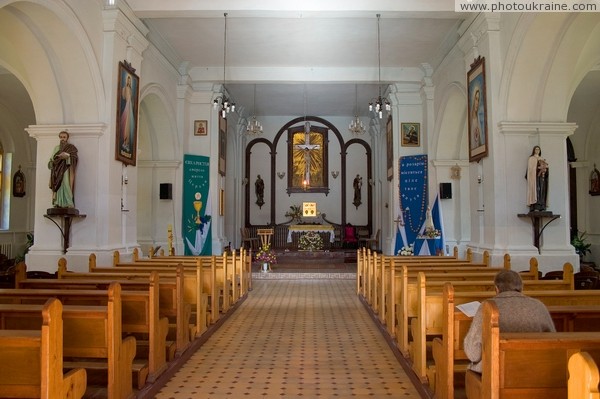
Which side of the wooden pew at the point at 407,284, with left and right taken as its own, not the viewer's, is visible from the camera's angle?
back

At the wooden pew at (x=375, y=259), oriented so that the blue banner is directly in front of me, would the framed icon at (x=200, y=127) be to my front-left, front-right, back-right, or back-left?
front-left

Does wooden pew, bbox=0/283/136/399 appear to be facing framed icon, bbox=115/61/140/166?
yes

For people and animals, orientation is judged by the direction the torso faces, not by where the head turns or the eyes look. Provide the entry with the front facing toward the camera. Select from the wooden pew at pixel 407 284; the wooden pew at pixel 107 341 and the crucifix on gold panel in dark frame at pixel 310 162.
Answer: the crucifix on gold panel in dark frame

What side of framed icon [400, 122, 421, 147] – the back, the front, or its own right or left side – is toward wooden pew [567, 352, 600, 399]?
front

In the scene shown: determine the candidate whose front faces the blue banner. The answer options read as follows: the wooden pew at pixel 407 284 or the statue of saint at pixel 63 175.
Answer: the wooden pew

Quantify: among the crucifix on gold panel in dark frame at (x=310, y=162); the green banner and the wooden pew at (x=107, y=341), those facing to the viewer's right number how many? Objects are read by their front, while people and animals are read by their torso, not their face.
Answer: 0

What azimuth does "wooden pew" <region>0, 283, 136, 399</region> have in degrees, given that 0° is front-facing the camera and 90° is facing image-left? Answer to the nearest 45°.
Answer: approximately 180°

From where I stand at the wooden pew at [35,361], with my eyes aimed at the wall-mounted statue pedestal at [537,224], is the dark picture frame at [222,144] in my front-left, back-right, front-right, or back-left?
front-left

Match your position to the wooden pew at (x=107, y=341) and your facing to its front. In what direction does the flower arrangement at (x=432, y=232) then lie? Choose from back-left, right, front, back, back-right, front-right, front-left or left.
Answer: front-right

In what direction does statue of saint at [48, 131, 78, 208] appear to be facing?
toward the camera

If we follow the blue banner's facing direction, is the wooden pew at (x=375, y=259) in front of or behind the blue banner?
in front

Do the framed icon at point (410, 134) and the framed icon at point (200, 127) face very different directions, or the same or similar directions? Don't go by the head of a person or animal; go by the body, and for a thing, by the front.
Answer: same or similar directions

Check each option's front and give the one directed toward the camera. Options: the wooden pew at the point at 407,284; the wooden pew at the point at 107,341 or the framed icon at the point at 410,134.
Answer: the framed icon

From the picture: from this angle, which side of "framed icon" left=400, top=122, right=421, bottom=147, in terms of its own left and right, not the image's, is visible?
front

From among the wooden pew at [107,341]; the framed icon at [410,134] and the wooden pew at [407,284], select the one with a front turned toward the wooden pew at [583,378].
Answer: the framed icon

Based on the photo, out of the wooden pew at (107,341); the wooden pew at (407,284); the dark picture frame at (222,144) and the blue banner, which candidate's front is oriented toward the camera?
the blue banner

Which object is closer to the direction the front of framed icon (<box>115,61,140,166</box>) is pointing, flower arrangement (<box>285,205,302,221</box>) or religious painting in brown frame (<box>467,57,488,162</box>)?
the religious painting in brown frame

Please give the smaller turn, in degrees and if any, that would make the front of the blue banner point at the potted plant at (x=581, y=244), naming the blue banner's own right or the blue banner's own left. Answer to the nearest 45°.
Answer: approximately 90° to the blue banner's own left

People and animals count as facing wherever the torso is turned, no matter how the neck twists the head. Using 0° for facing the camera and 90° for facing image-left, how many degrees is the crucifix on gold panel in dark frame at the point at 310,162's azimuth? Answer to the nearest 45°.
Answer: approximately 0°
